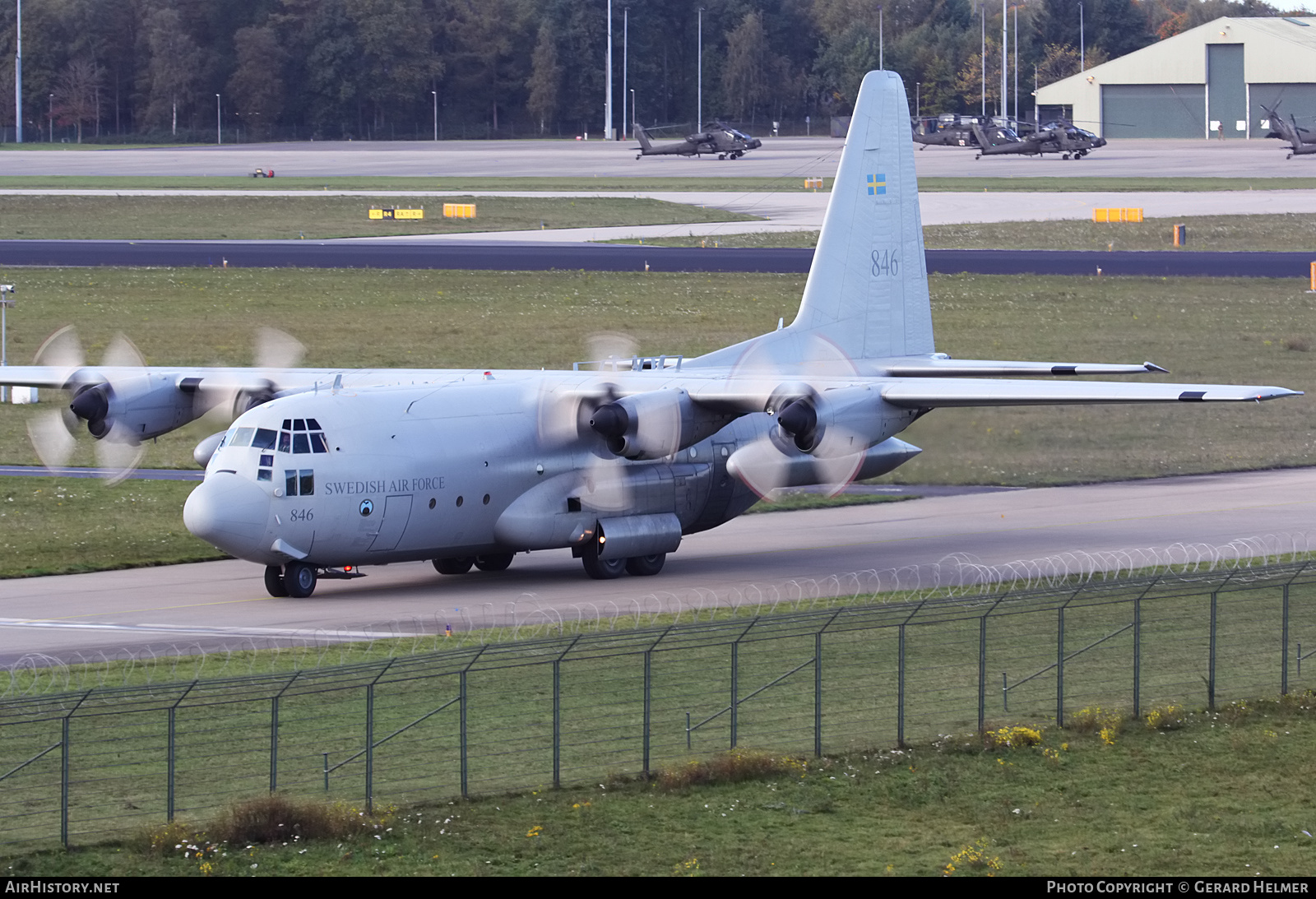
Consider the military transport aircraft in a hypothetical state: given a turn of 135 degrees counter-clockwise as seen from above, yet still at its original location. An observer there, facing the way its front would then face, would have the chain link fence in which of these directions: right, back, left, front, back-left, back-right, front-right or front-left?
right

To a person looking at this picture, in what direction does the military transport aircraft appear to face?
facing the viewer and to the left of the viewer
